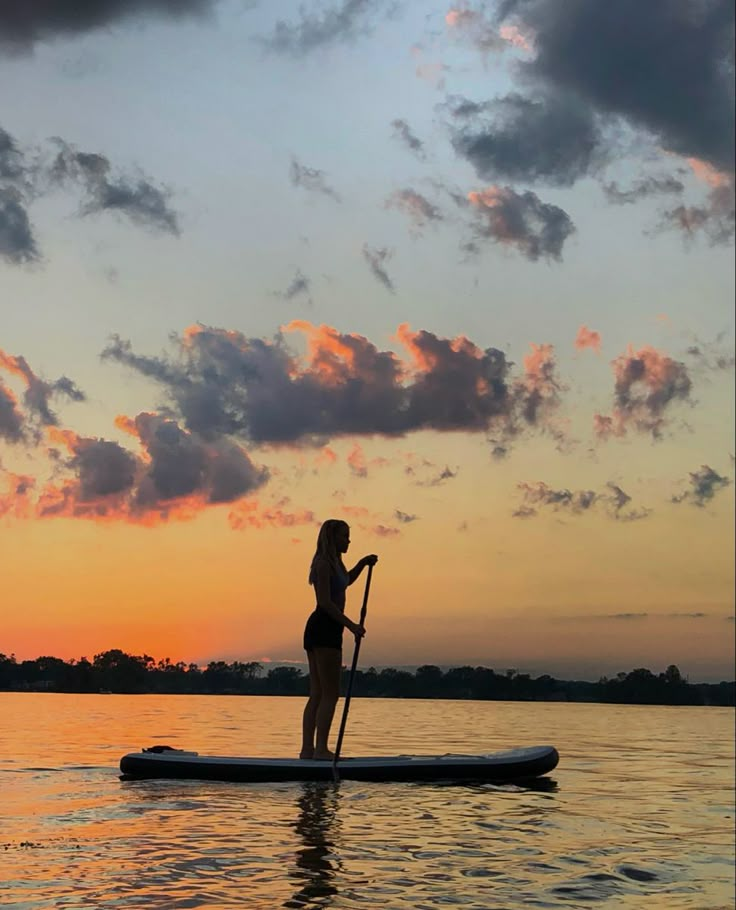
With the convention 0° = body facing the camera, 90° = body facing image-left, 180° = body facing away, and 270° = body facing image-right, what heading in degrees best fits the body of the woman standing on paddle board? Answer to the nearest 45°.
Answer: approximately 270°

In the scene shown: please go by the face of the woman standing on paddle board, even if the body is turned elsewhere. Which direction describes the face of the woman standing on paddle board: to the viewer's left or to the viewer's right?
to the viewer's right

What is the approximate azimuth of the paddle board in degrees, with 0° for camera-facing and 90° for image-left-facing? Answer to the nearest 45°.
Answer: approximately 270°
